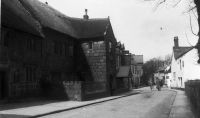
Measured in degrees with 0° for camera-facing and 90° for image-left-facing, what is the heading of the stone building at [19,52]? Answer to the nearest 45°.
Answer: approximately 315°

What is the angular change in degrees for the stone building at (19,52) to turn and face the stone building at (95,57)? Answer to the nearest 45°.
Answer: approximately 90° to its left

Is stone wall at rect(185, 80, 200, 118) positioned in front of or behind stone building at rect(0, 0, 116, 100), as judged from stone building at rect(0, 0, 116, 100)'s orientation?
in front

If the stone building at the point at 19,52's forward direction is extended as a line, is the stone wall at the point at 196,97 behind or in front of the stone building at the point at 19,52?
in front
